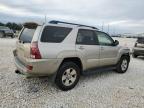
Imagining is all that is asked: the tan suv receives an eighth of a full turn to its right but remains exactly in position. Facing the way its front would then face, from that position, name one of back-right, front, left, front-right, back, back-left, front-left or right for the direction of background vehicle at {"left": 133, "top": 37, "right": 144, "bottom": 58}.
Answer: front-left

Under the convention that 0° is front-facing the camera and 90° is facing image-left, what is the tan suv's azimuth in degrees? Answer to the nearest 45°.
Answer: approximately 225°
